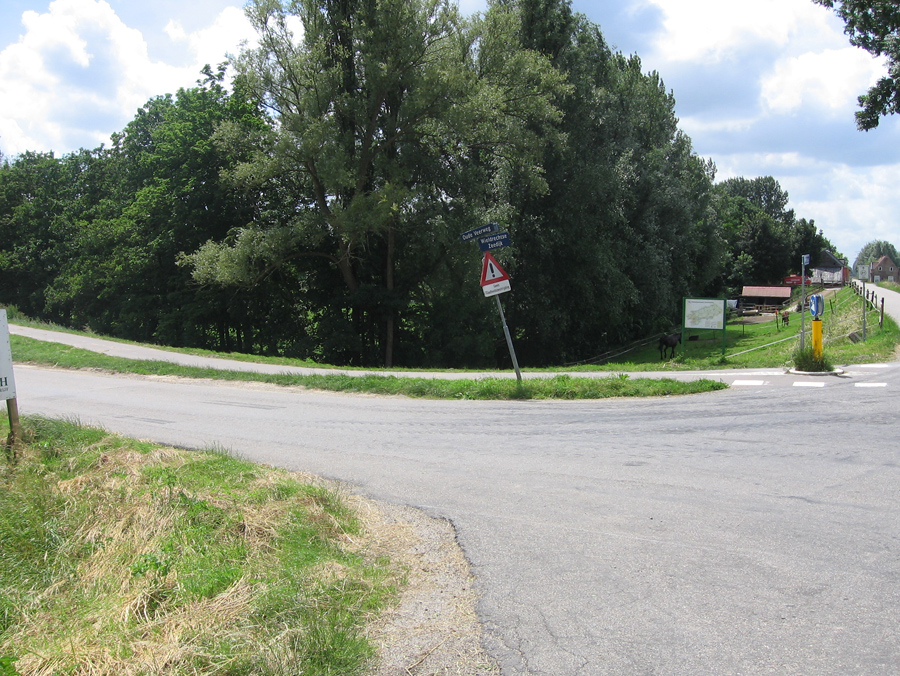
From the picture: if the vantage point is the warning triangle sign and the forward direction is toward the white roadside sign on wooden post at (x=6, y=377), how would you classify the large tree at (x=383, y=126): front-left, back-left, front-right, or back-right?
back-right

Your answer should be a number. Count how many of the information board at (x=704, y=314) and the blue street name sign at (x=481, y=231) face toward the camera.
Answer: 2

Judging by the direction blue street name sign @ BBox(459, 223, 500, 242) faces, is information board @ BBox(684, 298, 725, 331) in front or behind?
behind

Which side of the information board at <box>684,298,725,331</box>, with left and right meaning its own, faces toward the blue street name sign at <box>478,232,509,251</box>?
front

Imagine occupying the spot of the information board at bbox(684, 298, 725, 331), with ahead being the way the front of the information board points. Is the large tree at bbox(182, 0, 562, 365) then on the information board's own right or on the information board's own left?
on the information board's own right

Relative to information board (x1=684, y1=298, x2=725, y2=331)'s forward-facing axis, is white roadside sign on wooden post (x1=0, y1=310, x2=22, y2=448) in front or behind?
in front

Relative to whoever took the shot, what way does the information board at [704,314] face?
facing the viewer

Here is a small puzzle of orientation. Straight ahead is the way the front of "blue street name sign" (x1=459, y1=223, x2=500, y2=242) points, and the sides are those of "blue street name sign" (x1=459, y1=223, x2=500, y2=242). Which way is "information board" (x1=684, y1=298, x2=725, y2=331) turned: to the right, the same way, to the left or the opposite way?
the same way

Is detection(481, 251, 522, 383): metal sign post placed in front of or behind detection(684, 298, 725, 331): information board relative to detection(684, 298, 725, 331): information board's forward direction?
in front

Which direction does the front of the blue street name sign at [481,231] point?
toward the camera
